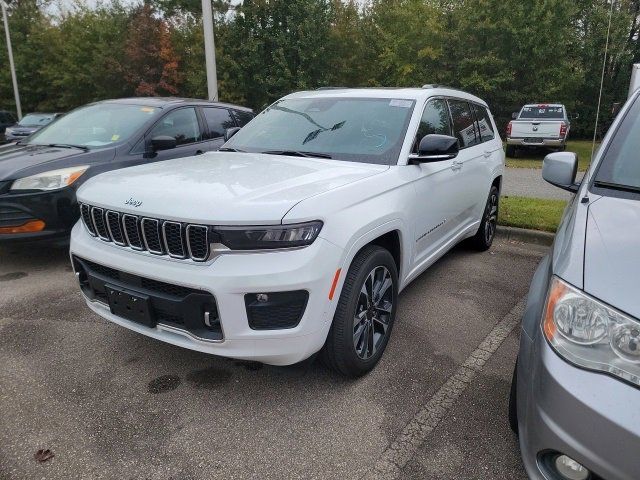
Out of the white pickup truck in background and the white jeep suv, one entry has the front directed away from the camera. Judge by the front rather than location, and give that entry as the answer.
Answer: the white pickup truck in background

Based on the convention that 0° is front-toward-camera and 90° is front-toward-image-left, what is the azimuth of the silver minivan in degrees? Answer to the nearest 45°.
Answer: approximately 0°

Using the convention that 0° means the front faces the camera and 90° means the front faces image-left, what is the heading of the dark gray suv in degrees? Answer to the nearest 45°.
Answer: approximately 45°

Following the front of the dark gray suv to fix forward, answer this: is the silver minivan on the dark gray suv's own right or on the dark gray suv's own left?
on the dark gray suv's own left

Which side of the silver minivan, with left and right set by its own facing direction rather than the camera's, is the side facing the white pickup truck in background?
back

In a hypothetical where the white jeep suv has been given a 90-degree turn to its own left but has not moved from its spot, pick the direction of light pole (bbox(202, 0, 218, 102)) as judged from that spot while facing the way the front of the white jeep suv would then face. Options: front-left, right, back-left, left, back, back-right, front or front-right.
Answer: back-left

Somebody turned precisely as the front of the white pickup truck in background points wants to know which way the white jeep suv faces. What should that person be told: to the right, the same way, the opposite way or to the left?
the opposite way

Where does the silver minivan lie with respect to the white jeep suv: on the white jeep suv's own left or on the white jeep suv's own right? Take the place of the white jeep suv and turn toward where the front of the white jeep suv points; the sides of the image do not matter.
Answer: on the white jeep suv's own left

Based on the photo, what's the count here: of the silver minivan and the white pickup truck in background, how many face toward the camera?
1

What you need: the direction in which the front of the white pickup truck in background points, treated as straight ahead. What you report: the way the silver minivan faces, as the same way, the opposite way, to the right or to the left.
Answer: the opposite way

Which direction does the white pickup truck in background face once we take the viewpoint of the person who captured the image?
facing away from the viewer
